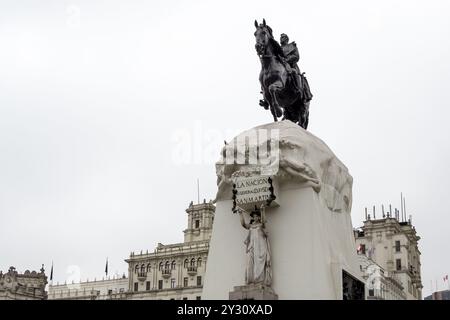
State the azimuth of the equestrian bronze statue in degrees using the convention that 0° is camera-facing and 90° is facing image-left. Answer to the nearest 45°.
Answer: approximately 45°
